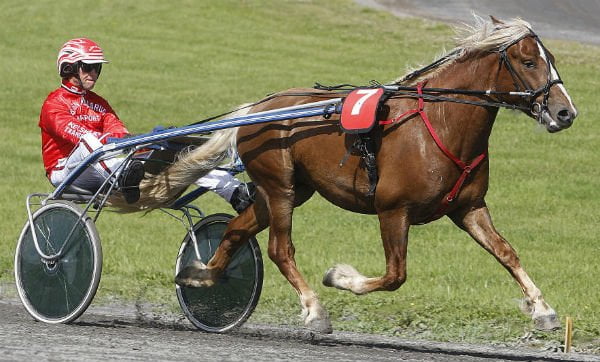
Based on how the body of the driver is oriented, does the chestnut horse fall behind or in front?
in front

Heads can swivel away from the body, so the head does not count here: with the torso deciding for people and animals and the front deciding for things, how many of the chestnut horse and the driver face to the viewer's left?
0

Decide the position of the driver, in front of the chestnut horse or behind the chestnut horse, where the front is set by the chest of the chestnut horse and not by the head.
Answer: behind

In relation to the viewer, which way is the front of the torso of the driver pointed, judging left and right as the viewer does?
facing the viewer and to the right of the viewer

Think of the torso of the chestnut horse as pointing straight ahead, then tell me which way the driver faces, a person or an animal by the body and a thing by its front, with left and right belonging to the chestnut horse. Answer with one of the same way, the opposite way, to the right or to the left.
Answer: the same way

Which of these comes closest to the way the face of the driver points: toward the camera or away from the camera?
toward the camera

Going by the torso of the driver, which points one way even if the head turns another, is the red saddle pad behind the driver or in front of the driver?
in front

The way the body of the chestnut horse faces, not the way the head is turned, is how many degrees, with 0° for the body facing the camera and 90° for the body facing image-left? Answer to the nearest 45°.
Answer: approximately 315°
